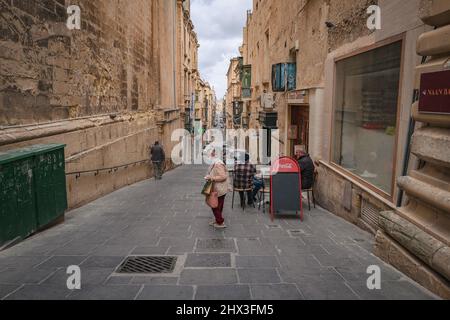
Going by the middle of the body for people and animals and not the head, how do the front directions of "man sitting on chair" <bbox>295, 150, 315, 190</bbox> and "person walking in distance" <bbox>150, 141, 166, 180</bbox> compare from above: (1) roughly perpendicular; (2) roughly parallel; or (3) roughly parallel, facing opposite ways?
roughly perpendicular

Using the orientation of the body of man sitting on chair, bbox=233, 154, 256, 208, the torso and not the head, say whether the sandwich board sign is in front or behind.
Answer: behind

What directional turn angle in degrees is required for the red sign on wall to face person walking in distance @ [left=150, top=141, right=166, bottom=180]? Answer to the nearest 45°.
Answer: approximately 90° to its right

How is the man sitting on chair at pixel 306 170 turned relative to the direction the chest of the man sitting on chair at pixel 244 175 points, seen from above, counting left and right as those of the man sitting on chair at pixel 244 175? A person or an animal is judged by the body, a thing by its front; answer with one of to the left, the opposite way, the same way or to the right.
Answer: to the left

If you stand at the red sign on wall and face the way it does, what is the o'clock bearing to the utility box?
The utility box is roughly at 1 o'clock from the red sign on wall.

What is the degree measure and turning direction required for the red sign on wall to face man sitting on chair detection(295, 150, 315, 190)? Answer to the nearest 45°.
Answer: approximately 90° to its right

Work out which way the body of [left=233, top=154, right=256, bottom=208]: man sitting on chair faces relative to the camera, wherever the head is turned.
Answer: away from the camera

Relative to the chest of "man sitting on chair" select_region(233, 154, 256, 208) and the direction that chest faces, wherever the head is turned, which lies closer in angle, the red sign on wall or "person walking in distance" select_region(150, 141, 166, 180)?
the person walking in distance

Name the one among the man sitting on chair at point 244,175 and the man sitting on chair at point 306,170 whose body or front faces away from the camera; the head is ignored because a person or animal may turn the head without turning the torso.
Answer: the man sitting on chair at point 244,175

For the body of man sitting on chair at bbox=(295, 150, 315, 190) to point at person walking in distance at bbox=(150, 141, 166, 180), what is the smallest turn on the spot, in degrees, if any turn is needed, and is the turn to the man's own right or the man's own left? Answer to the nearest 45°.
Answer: approximately 45° to the man's own right

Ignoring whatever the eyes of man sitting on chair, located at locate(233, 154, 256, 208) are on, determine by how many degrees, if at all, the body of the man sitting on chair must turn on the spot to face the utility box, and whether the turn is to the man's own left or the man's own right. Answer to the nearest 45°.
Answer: approximately 135° to the man's own left

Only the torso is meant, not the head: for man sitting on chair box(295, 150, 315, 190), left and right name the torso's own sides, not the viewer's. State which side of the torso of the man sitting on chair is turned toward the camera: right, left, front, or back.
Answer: left

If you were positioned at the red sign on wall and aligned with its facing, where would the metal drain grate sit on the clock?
The metal drain grate is roughly at 1 o'clock from the red sign on wall.
